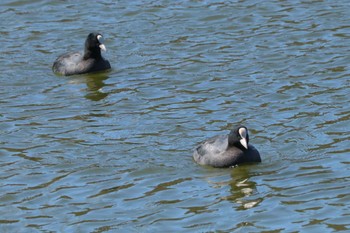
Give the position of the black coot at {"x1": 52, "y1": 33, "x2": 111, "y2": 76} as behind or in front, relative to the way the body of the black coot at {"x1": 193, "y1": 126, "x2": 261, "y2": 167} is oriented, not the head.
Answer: behind

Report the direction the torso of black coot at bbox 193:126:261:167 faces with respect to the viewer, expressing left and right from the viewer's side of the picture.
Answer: facing the viewer and to the right of the viewer
